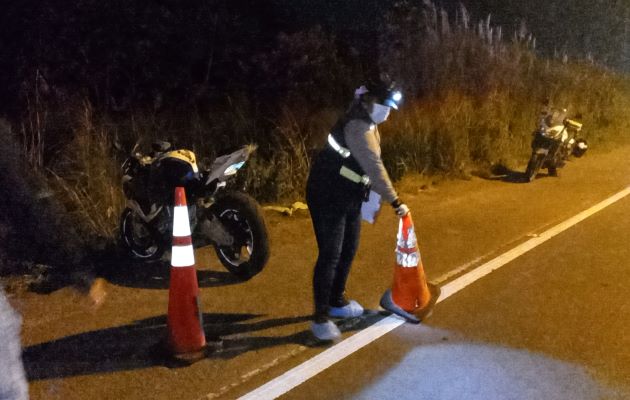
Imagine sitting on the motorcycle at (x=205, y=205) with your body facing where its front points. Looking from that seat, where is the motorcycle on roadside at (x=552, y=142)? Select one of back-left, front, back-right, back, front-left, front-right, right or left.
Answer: right

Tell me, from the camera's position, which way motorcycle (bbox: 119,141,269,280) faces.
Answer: facing away from the viewer and to the left of the viewer

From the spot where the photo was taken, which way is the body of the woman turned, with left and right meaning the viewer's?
facing to the right of the viewer

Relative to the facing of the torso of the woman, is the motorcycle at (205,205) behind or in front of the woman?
behind

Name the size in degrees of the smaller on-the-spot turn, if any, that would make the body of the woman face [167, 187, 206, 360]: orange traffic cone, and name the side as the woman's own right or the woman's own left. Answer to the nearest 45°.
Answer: approximately 135° to the woman's own right

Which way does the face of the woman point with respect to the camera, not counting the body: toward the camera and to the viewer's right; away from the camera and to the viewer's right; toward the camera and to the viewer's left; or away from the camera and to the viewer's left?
toward the camera and to the viewer's right

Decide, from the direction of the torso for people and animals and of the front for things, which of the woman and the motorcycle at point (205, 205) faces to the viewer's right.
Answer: the woman

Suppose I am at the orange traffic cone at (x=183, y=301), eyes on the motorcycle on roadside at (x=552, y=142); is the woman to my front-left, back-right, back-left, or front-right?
front-right

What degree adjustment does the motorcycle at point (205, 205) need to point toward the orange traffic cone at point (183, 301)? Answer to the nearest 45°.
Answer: approximately 135° to its left
